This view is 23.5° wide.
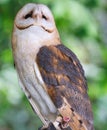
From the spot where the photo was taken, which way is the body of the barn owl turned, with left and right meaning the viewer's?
facing the viewer and to the left of the viewer
